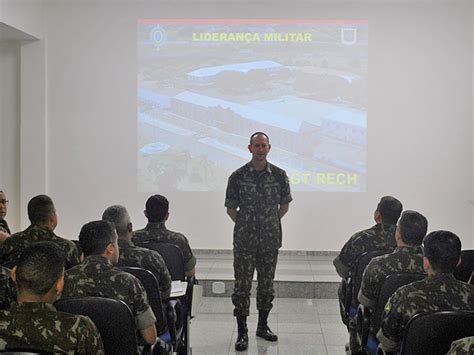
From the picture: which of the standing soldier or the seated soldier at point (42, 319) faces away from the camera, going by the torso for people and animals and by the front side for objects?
the seated soldier

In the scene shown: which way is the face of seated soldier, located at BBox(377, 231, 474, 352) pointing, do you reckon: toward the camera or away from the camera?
away from the camera

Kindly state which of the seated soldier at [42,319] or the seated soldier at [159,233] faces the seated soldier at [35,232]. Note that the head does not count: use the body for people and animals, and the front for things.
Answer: the seated soldier at [42,319]

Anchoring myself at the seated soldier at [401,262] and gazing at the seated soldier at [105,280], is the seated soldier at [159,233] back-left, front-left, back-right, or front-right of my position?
front-right

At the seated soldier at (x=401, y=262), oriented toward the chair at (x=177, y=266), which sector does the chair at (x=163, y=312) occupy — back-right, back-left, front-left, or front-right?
front-left

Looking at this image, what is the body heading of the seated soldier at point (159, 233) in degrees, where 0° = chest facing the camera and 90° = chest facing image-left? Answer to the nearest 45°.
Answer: approximately 180°

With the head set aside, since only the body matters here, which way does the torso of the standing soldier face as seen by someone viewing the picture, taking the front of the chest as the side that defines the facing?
toward the camera

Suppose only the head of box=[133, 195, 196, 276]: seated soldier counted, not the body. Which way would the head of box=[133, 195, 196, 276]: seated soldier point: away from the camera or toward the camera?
away from the camera

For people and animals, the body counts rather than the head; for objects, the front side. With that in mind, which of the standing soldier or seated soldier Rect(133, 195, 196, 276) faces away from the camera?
the seated soldier

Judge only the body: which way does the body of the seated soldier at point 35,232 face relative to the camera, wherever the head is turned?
away from the camera

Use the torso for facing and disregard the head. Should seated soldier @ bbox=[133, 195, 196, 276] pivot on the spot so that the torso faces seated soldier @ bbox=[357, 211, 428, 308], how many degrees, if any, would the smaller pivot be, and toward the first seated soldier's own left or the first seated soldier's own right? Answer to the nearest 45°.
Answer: approximately 135° to the first seated soldier's own right

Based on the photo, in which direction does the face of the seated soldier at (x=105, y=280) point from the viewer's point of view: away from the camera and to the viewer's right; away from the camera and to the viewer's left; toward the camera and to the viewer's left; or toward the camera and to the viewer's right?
away from the camera and to the viewer's right

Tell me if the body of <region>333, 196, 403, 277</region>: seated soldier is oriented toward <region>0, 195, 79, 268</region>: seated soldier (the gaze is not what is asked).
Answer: no

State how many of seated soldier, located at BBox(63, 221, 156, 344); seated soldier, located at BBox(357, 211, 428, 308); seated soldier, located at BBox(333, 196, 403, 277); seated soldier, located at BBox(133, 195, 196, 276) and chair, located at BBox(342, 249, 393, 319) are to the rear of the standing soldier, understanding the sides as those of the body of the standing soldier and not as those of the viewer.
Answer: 0

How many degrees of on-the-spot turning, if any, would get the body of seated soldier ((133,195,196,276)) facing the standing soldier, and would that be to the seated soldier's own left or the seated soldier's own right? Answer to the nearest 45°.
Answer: approximately 45° to the seated soldier's own right

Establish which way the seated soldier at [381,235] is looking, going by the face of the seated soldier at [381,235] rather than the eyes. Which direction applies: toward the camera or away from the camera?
away from the camera

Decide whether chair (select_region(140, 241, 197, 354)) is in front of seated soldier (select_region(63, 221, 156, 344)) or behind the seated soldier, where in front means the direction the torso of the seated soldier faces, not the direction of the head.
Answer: in front

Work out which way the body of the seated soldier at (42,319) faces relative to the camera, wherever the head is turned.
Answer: away from the camera

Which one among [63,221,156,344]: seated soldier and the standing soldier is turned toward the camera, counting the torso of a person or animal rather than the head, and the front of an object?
the standing soldier

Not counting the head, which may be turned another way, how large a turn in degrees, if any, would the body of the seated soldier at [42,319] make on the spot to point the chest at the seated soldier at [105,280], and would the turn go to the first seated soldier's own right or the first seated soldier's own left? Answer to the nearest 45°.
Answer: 0° — they already face them
